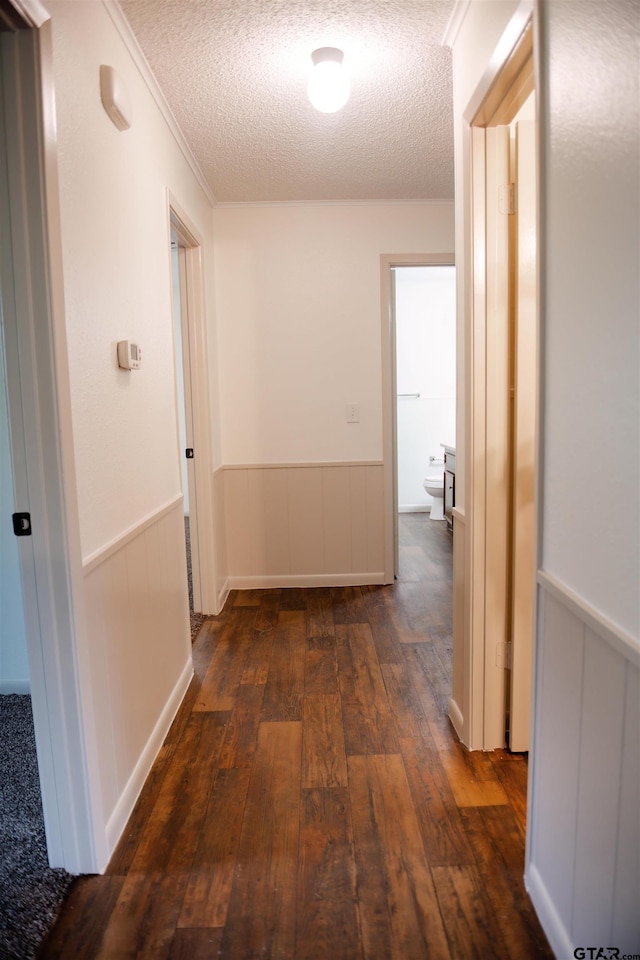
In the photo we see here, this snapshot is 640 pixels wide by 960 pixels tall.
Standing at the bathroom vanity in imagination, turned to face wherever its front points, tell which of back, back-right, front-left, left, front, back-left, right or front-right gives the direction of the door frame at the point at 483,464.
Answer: left

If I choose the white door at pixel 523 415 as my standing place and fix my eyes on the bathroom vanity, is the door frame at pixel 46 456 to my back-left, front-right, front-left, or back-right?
back-left

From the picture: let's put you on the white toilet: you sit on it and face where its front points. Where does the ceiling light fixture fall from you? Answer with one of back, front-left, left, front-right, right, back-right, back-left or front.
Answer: left

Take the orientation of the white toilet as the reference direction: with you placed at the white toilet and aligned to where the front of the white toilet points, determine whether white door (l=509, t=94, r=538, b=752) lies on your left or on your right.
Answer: on your left

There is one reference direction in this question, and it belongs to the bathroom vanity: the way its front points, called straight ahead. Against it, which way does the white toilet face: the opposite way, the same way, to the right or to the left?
the same way

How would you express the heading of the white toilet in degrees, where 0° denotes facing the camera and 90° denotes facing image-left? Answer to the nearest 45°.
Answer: approximately 90°

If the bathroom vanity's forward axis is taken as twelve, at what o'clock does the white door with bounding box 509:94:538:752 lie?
The white door is roughly at 9 o'clock from the bathroom vanity.

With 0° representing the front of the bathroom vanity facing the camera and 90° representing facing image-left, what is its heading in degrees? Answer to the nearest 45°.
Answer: approximately 90°

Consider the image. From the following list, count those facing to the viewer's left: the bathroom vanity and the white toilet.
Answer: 2

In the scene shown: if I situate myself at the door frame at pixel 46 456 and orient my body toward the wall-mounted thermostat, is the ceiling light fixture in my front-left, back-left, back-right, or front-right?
front-right
